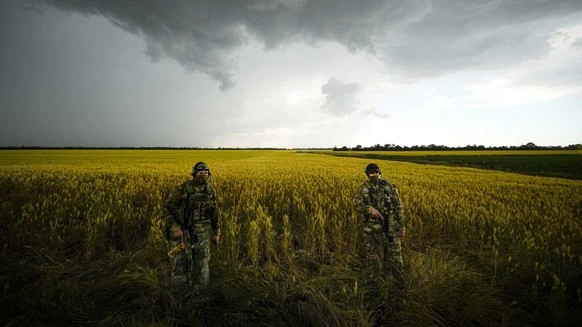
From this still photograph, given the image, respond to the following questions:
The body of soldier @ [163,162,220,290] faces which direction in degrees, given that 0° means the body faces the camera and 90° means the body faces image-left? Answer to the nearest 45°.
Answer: approximately 315°

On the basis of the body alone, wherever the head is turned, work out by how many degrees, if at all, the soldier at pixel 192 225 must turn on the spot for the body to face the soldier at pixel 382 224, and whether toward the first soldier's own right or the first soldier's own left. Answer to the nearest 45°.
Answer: approximately 45° to the first soldier's own left

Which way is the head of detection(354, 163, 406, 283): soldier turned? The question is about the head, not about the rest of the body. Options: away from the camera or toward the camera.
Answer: toward the camera

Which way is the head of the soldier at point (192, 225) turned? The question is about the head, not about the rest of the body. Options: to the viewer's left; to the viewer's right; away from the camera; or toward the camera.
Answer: toward the camera

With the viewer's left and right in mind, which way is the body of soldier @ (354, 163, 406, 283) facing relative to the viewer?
facing the viewer

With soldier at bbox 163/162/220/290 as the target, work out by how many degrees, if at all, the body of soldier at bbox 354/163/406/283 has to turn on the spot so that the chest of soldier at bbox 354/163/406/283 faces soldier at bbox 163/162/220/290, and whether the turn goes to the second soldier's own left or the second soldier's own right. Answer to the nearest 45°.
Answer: approximately 45° to the second soldier's own right

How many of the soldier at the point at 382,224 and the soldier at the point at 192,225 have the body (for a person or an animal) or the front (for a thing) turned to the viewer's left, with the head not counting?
0
